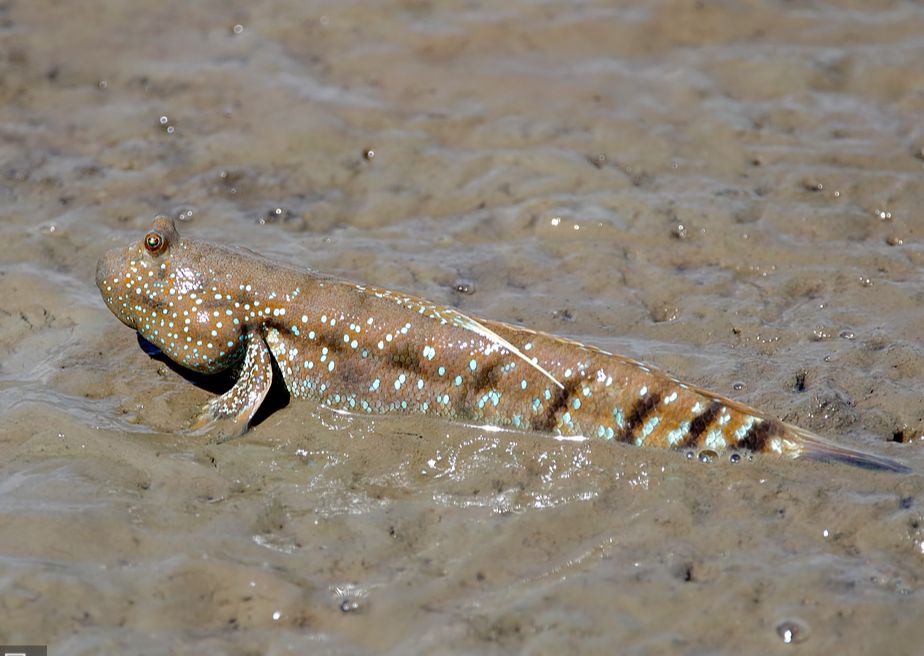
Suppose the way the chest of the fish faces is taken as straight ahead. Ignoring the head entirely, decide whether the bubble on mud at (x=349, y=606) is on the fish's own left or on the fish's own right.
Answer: on the fish's own left

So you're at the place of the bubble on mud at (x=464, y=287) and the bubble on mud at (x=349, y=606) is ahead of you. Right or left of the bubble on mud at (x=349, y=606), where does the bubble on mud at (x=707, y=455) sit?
left

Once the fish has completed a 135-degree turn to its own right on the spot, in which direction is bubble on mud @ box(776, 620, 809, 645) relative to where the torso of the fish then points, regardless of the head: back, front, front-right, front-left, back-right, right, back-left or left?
right

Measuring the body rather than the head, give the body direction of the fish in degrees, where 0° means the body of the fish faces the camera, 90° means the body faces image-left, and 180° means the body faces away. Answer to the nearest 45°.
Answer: approximately 90°
